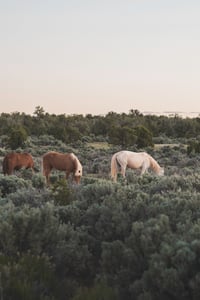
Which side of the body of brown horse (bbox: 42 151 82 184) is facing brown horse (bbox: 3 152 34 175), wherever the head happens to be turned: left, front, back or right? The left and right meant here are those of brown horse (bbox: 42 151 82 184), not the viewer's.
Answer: back

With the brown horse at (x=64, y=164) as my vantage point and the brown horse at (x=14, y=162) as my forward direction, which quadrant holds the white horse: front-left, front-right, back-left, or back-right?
back-right

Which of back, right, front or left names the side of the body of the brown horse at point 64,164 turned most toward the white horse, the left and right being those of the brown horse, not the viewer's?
front

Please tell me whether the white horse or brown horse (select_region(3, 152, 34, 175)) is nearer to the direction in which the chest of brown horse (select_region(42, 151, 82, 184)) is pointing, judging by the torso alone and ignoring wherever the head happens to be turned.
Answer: the white horse

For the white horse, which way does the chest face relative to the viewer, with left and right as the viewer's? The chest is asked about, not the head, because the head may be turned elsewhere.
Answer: facing to the right of the viewer

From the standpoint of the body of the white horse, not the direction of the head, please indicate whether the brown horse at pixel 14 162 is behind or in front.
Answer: behind

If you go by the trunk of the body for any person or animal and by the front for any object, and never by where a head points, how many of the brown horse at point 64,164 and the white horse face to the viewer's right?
2

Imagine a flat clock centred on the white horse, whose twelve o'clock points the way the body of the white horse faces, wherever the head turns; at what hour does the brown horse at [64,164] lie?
The brown horse is roughly at 5 o'clock from the white horse.

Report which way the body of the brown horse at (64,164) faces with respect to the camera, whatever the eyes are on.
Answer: to the viewer's right
